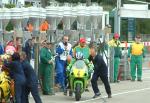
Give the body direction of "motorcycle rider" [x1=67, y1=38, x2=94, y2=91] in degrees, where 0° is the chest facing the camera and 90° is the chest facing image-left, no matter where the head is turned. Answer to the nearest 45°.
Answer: approximately 0°

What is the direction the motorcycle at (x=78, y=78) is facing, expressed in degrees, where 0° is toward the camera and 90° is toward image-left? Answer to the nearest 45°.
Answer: approximately 0°

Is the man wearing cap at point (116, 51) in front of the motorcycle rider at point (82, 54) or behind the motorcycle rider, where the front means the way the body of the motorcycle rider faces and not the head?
behind

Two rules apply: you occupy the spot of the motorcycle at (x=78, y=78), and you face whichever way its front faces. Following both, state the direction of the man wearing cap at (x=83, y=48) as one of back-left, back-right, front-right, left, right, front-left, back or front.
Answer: back
